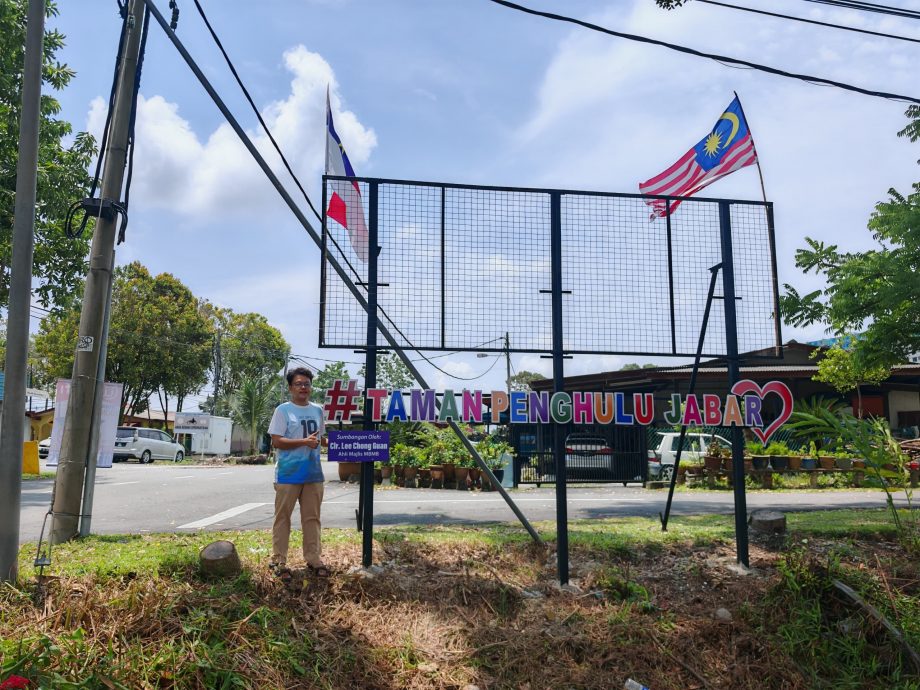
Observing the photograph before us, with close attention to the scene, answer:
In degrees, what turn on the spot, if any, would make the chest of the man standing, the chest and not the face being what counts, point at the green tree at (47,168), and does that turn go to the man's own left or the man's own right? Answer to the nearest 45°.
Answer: approximately 180°

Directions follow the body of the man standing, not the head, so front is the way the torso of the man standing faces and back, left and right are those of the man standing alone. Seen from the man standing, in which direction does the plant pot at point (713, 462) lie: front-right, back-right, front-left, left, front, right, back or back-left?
left

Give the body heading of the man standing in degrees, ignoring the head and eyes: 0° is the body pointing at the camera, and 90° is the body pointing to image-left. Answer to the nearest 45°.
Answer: approximately 315°

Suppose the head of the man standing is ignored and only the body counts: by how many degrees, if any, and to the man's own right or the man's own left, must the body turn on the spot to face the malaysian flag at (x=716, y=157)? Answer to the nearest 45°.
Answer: approximately 45° to the man's own left

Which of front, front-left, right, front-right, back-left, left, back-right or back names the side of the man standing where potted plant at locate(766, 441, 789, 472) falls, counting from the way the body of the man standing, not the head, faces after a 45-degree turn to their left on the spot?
front-left

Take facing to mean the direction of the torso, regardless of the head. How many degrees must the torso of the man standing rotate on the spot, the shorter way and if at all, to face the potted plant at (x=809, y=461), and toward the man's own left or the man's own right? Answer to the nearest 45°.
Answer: approximately 90° to the man's own left

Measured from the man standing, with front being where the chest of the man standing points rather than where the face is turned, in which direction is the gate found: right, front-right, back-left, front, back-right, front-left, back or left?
left

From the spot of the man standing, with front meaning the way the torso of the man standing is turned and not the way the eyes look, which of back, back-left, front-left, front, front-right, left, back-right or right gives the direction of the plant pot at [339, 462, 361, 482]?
back-left

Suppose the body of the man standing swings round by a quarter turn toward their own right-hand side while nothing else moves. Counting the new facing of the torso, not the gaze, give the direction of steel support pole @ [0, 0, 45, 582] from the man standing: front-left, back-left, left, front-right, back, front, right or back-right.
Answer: front-right

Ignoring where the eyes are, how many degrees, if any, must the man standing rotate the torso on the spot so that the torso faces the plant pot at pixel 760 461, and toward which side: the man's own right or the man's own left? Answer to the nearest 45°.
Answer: approximately 90° to the man's own left

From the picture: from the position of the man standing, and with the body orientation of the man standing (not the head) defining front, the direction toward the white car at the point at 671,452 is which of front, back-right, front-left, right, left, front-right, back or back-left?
left

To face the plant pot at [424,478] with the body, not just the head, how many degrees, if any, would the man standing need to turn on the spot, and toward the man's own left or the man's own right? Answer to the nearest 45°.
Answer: approximately 135° to the man's own left
